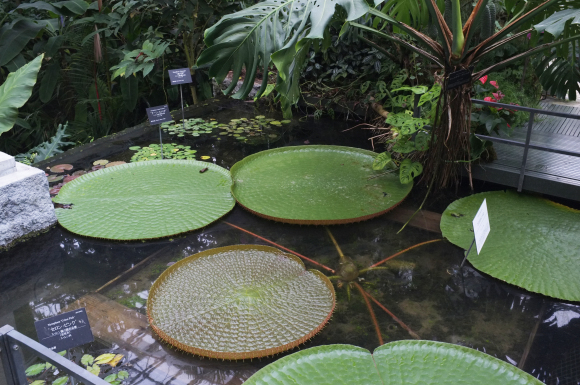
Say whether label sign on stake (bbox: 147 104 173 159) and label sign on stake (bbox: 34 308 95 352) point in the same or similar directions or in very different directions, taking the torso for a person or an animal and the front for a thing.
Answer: same or similar directions

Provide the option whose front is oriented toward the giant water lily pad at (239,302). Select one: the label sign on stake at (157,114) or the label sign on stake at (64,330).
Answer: the label sign on stake at (157,114)

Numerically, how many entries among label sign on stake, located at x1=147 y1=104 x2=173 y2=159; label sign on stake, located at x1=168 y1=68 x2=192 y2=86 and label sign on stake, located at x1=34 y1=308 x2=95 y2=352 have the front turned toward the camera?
3

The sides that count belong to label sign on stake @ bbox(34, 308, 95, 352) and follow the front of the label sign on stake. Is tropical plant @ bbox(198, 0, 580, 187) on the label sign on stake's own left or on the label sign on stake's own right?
on the label sign on stake's own left

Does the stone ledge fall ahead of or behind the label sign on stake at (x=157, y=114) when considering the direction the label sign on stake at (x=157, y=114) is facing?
ahead

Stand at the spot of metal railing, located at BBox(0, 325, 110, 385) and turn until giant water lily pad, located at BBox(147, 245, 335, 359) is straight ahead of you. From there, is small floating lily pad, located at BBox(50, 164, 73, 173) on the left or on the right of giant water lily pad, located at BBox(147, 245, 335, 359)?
left

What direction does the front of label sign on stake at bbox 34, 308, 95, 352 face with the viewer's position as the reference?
facing the viewer

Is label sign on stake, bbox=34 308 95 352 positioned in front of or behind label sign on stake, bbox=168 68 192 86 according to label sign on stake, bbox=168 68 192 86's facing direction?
in front

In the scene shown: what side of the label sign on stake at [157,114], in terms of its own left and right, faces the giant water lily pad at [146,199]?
front

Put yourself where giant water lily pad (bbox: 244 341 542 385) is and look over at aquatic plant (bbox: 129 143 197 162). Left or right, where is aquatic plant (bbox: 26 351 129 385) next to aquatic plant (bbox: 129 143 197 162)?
left

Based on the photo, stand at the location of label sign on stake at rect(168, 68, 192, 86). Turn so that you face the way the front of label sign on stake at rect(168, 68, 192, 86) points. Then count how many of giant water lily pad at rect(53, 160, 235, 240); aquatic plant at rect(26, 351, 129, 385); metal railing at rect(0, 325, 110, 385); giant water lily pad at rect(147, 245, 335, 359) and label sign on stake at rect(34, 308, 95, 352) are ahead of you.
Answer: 5

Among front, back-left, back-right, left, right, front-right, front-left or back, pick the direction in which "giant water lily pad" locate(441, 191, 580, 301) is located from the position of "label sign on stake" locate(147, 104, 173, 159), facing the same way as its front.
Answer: front-left

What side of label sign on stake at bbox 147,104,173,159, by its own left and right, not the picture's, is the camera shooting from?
front
